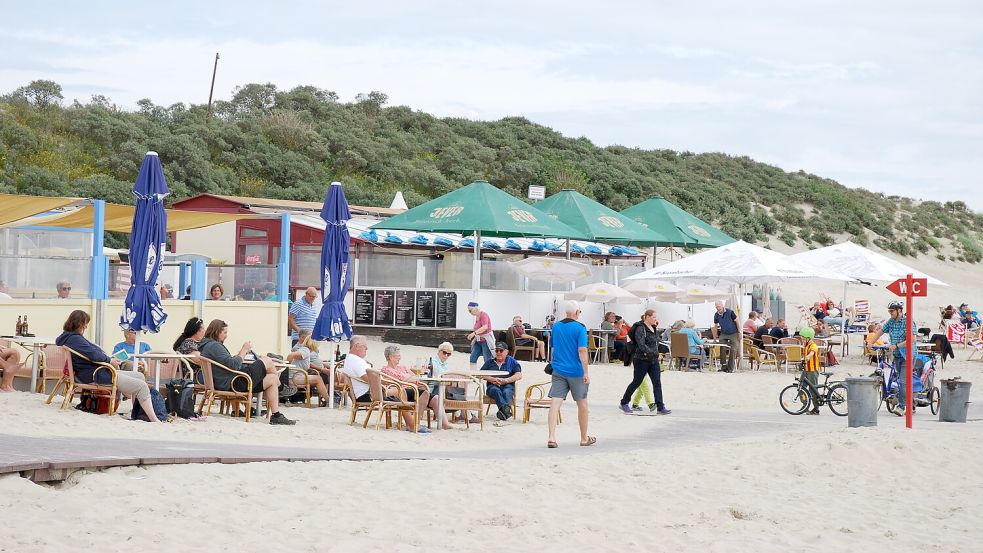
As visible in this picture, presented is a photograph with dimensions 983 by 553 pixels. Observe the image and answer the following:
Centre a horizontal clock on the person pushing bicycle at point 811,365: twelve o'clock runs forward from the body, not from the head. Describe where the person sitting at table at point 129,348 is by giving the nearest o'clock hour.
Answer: The person sitting at table is roughly at 11 o'clock from the person pushing bicycle.

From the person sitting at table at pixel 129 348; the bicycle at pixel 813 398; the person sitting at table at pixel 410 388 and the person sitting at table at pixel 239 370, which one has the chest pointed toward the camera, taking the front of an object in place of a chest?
the person sitting at table at pixel 129 348

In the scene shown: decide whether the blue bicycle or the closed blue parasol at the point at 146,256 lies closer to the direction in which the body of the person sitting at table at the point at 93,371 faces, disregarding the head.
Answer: the blue bicycle

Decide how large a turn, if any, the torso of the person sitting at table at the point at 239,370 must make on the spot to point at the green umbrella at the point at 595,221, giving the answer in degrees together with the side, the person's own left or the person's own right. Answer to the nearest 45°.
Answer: approximately 45° to the person's own left

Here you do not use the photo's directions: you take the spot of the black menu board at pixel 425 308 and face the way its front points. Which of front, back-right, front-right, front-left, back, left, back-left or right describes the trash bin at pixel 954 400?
front-left

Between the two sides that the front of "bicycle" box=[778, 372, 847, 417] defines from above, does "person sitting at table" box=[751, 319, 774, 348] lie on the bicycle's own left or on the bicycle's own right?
on the bicycle's own right

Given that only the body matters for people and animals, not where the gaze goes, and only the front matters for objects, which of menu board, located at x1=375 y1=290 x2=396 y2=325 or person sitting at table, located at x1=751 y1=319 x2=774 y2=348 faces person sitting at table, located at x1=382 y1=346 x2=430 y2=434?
the menu board

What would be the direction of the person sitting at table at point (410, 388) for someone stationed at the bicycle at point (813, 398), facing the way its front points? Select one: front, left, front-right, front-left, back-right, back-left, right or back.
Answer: front-left

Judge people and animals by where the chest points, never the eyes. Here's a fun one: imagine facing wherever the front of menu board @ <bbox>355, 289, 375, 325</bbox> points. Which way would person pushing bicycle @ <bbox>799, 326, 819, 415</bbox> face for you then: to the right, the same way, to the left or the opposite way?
to the right

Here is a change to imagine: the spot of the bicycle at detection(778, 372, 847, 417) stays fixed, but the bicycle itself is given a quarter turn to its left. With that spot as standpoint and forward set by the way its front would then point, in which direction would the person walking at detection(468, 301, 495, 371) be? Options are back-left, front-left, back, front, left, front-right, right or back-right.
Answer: right

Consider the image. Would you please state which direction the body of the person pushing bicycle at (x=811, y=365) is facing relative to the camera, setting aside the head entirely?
to the viewer's left

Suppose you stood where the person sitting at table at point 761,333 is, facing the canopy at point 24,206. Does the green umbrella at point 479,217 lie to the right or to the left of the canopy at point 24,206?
right

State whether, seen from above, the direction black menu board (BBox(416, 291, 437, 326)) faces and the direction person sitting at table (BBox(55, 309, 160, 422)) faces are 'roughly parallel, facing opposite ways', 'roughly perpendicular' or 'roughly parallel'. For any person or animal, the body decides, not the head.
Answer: roughly perpendicular

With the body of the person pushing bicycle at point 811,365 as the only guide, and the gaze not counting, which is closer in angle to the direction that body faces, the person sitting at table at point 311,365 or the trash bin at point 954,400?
the person sitting at table

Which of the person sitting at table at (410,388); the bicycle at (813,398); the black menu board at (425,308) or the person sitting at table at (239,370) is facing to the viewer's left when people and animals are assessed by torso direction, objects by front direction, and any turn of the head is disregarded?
the bicycle
